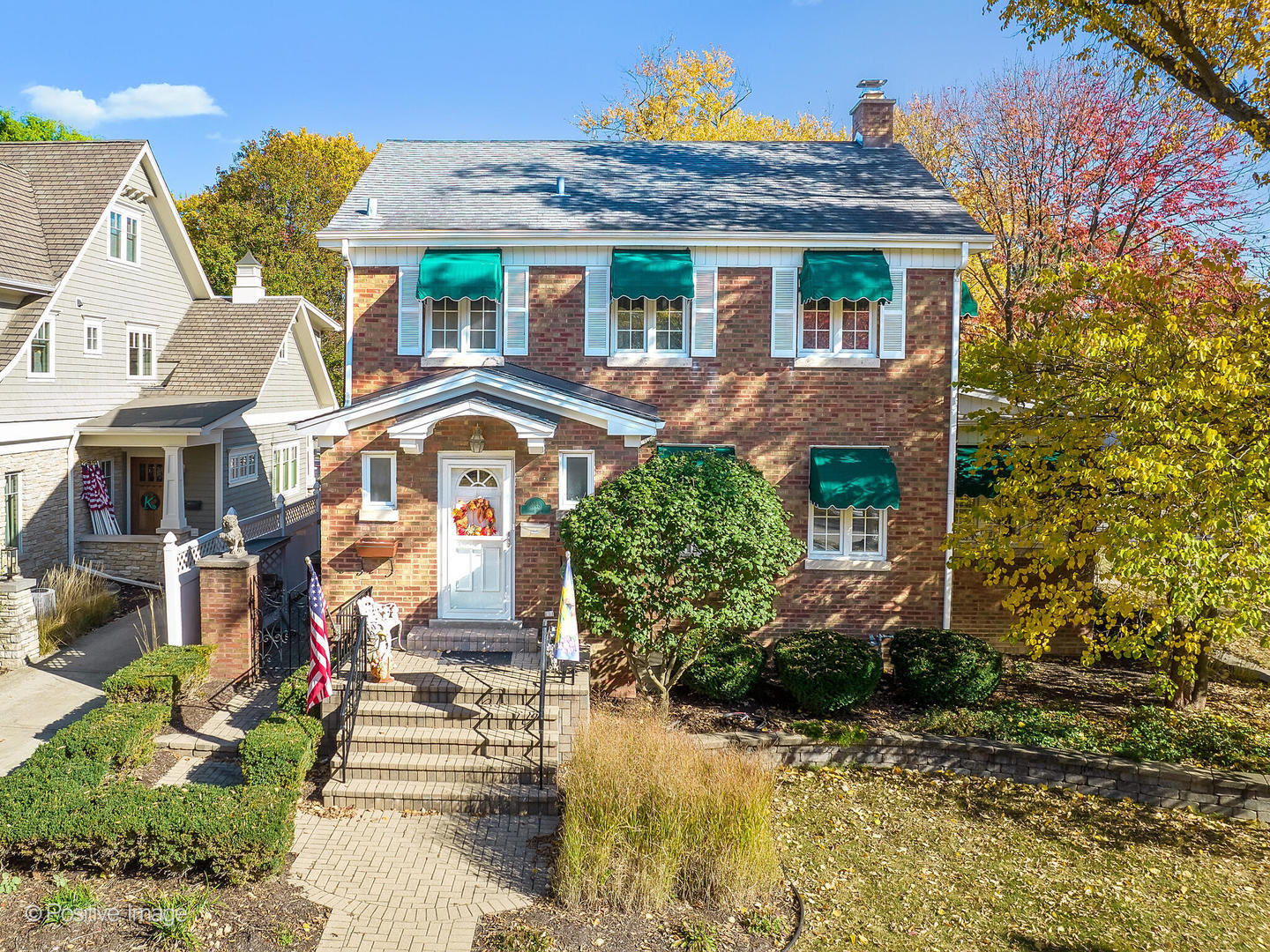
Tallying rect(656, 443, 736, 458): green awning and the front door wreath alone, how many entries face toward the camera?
2

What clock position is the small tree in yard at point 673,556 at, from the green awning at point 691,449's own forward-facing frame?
The small tree in yard is roughly at 12 o'clock from the green awning.

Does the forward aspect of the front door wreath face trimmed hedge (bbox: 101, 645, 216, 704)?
no

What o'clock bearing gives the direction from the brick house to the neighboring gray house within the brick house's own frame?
The neighboring gray house is roughly at 4 o'clock from the brick house.

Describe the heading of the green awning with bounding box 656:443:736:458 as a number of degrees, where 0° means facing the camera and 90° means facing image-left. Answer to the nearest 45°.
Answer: approximately 0°

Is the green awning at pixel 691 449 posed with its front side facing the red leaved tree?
no

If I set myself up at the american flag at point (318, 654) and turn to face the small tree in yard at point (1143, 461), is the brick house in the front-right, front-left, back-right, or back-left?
front-left

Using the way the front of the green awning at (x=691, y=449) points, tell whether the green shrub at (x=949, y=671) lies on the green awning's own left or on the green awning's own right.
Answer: on the green awning's own left

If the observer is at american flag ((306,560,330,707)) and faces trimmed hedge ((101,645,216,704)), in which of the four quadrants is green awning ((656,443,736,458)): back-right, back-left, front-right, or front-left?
back-right

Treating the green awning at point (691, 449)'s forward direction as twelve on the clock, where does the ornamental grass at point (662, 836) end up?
The ornamental grass is roughly at 12 o'clock from the green awning.

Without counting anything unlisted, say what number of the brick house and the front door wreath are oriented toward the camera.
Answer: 2

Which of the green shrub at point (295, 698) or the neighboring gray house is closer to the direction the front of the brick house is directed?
the green shrub

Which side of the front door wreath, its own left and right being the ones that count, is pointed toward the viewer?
front

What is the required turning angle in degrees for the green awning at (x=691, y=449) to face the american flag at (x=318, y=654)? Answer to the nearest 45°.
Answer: approximately 45° to its right

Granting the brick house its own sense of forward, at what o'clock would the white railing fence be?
The white railing fence is roughly at 3 o'clock from the brick house.

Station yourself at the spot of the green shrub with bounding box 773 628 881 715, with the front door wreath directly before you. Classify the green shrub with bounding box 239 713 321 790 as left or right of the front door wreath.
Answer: left

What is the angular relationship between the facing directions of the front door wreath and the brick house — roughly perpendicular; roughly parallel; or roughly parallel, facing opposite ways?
roughly parallel

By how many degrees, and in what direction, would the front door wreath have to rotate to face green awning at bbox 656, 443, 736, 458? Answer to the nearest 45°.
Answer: approximately 90° to its left

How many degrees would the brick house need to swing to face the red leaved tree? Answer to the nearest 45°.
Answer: approximately 135° to its left

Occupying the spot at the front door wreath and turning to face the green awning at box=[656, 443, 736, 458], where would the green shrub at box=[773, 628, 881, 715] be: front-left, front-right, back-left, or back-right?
front-right
